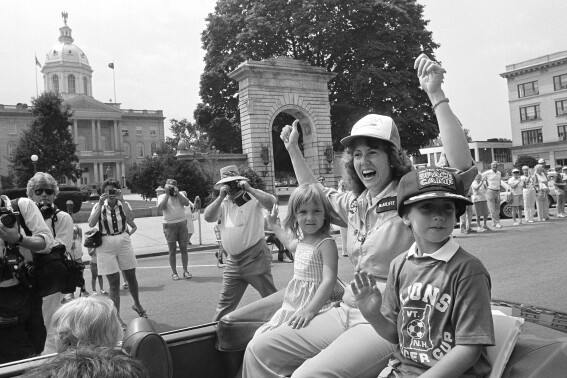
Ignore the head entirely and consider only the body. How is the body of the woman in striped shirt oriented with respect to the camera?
toward the camera

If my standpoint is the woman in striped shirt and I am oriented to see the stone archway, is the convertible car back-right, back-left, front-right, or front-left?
back-right

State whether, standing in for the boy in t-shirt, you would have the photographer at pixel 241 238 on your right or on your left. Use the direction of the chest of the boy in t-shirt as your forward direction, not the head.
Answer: on your right

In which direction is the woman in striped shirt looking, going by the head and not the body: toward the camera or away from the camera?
toward the camera

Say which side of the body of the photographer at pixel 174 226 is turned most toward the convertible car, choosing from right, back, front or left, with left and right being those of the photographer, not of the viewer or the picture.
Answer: front

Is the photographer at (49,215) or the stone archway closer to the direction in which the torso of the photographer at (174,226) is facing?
the photographer

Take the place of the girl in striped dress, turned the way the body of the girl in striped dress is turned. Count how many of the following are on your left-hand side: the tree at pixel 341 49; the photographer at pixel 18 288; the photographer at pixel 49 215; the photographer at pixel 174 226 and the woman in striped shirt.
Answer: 0

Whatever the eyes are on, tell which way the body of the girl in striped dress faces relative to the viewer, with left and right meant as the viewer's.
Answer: facing the viewer and to the left of the viewer

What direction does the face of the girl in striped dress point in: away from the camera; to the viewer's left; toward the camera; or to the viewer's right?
toward the camera

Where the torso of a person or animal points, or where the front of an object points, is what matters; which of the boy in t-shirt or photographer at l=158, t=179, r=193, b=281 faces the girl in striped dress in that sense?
the photographer

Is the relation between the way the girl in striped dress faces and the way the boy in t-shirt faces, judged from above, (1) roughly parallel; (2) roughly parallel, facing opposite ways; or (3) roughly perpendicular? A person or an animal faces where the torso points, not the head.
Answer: roughly parallel

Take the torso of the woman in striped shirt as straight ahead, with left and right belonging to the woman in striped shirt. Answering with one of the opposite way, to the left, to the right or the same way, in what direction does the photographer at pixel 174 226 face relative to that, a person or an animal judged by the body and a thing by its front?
the same way

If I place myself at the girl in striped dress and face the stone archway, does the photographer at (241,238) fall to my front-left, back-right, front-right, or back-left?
front-left

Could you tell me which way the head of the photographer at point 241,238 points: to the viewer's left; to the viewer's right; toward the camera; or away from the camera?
toward the camera
